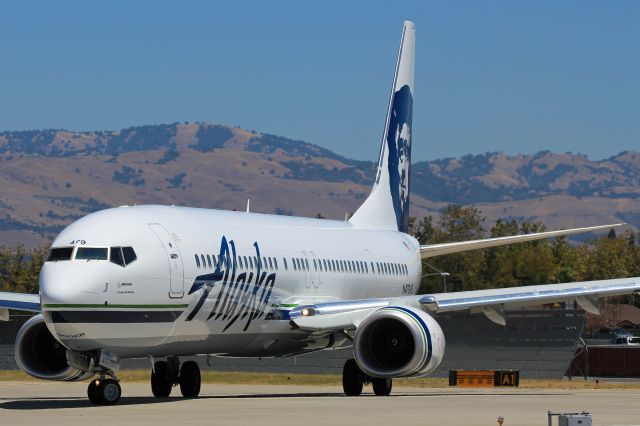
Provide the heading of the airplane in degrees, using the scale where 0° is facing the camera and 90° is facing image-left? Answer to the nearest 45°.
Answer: approximately 45°
